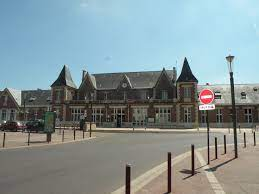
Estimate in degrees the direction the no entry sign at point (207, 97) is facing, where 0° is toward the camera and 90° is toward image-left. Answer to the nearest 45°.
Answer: approximately 0°

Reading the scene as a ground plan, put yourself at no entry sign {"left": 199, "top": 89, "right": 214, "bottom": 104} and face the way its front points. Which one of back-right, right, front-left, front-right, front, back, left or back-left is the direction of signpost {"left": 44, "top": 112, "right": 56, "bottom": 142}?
back-right
